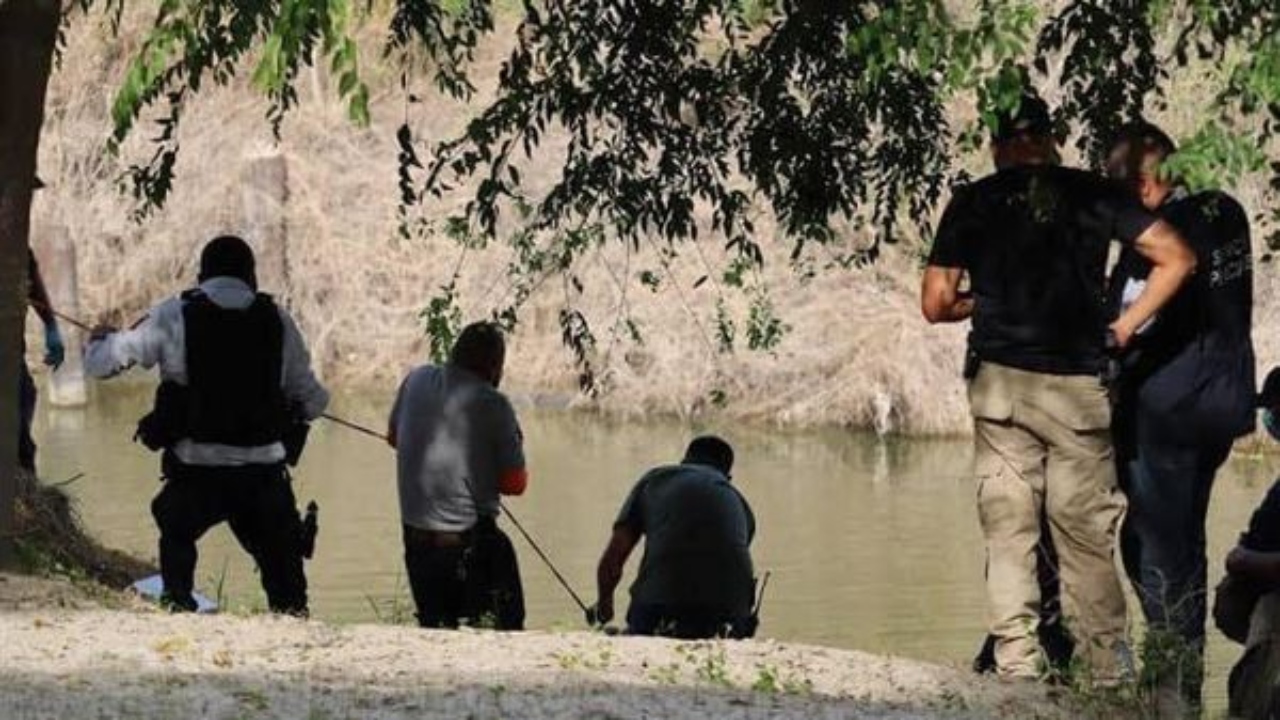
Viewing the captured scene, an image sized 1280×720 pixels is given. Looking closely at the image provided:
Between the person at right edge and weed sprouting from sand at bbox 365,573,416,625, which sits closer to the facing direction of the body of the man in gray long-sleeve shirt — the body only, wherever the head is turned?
the weed sprouting from sand

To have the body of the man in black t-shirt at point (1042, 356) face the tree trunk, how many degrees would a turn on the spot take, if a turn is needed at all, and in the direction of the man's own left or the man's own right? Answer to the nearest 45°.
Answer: approximately 90° to the man's own left

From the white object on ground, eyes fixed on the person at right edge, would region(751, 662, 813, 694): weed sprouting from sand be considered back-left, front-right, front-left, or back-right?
front-right

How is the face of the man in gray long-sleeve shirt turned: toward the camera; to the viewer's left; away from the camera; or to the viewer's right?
away from the camera

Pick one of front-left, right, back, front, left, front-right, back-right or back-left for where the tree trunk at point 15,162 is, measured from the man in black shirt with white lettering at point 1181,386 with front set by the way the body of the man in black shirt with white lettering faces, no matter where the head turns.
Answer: front-left

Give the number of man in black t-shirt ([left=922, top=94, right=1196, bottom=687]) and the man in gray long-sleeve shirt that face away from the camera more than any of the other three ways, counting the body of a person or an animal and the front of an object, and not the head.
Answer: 2

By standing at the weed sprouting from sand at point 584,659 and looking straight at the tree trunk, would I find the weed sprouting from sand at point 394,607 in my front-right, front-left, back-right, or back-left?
front-right

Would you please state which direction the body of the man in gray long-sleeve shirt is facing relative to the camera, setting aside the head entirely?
away from the camera

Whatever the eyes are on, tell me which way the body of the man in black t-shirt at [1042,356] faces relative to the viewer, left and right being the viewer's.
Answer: facing away from the viewer
